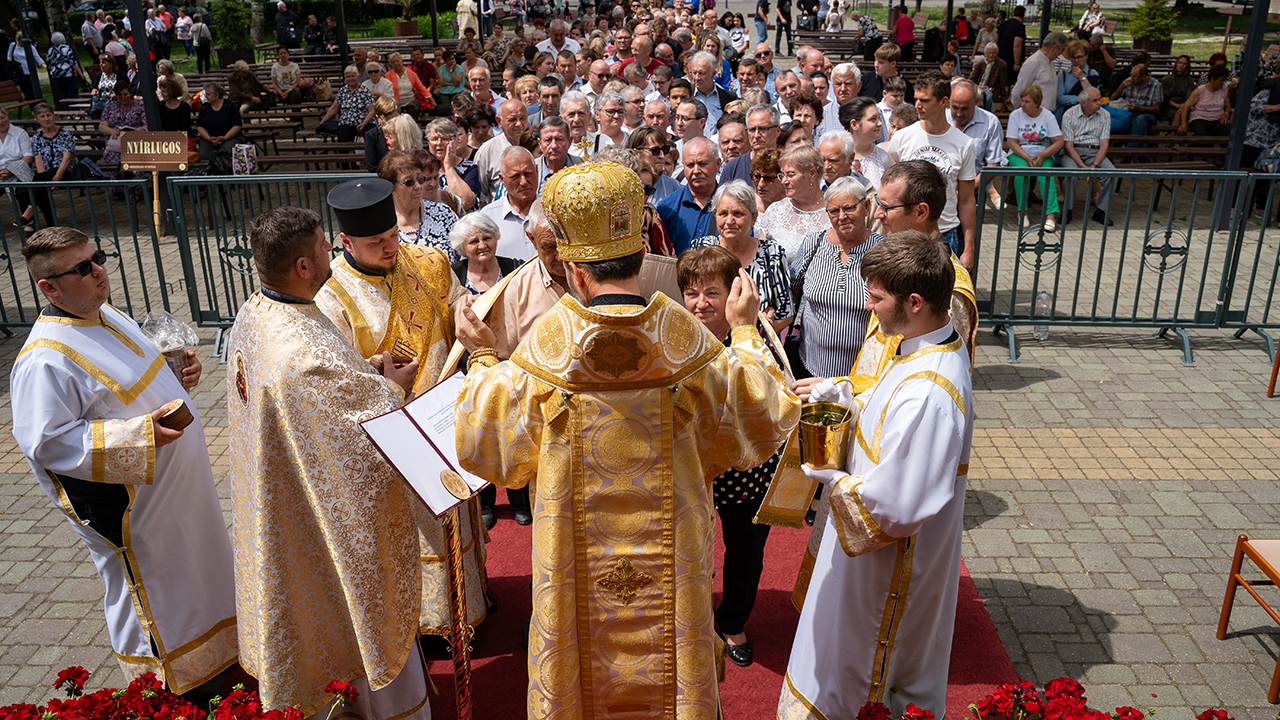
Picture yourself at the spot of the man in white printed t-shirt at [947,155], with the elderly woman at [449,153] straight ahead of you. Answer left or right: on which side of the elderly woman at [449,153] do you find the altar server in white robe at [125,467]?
left

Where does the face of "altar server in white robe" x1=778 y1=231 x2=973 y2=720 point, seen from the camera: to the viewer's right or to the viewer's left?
to the viewer's left

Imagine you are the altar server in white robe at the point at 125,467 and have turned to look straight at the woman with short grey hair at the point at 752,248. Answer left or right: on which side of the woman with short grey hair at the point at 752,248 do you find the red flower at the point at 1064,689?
right

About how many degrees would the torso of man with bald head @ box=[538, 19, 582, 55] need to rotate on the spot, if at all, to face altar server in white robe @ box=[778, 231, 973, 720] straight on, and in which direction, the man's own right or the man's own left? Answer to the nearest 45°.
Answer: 0° — they already face them

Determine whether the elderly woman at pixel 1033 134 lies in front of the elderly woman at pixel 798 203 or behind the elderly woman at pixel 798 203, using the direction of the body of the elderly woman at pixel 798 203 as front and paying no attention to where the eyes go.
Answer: behind

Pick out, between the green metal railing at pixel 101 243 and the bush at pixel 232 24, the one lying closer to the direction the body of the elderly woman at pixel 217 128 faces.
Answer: the green metal railing

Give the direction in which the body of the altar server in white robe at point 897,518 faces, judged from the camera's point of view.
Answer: to the viewer's left

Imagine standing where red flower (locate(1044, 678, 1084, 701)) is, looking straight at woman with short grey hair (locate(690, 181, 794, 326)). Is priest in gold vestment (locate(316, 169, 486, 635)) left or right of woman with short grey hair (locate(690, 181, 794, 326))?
left

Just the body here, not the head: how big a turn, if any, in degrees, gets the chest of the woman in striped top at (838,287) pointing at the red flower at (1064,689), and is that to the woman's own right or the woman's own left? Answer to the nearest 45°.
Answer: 0° — they already face it

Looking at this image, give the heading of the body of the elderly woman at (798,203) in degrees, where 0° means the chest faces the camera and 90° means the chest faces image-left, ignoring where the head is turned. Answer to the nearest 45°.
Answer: approximately 45°

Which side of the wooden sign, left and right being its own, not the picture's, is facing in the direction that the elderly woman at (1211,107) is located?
left
